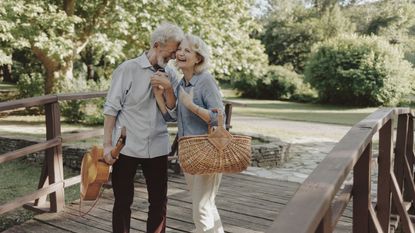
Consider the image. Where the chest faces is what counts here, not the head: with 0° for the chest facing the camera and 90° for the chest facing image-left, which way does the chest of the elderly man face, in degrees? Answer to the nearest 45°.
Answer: approximately 315°

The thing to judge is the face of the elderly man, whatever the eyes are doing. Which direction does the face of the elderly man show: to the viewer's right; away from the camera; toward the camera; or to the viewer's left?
to the viewer's right

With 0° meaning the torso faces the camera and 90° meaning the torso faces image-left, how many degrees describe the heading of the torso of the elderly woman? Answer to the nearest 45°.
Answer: approximately 45°

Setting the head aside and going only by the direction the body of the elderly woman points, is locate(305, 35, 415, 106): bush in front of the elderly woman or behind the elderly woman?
behind

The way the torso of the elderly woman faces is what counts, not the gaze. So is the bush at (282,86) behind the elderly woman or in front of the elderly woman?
behind

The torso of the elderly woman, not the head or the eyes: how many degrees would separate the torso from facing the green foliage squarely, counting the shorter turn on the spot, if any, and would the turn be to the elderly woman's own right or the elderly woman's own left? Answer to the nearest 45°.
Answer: approximately 135° to the elderly woman's own right

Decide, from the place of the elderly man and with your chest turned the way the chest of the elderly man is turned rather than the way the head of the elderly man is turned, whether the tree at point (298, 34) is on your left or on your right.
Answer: on your left

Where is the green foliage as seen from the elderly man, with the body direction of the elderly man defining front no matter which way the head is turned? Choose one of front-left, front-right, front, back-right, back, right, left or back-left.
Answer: back-left
